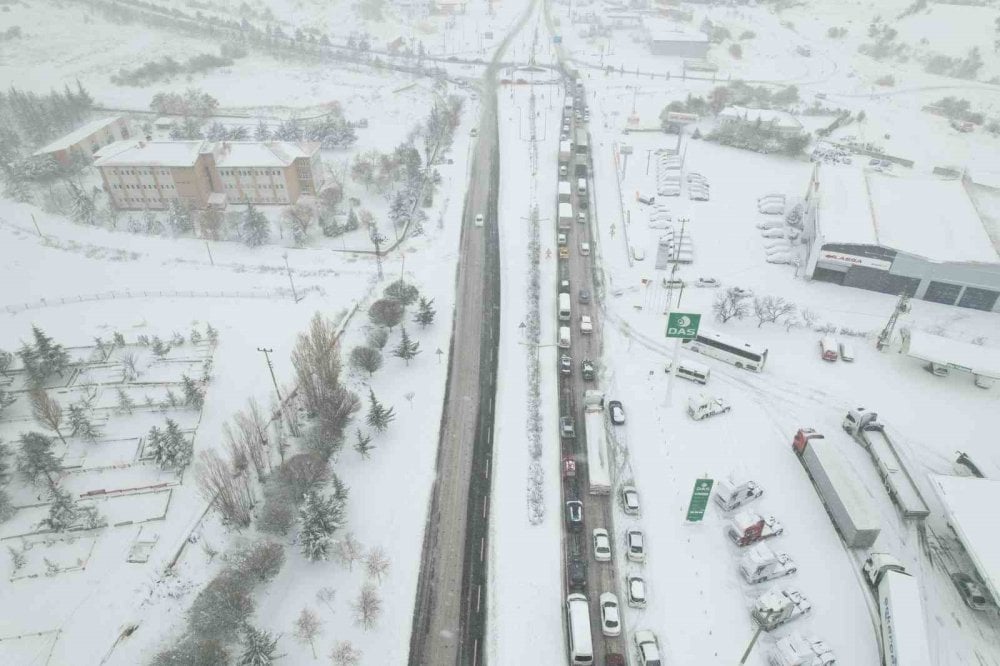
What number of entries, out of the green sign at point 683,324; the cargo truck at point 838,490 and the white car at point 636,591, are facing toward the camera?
1

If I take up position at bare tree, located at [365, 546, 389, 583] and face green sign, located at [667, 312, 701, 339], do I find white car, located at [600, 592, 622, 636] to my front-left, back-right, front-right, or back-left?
front-right

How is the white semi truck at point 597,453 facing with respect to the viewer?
away from the camera

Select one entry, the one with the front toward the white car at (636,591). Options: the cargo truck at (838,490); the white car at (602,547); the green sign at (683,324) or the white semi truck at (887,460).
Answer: the green sign

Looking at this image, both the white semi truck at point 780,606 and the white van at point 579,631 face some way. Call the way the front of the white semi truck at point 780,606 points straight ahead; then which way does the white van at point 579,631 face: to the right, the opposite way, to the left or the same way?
to the right

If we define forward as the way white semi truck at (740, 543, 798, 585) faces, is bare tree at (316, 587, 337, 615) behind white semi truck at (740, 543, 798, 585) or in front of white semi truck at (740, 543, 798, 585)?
in front

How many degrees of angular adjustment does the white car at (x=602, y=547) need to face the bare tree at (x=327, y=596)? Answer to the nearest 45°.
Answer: approximately 135° to its left

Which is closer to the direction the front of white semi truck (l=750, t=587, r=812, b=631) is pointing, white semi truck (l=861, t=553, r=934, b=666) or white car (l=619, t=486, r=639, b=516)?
the white car

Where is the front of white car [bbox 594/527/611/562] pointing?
away from the camera

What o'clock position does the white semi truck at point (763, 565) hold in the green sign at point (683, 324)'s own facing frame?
The white semi truck is roughly at 11 o'clock from the green sign.

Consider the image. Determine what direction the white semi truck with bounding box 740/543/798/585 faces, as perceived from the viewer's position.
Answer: facing the viewer and to the left of the viewer

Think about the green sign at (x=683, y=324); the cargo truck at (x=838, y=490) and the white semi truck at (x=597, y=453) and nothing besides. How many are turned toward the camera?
1

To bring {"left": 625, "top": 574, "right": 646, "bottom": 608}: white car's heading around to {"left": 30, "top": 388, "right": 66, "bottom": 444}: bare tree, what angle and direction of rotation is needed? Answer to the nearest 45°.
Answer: approximately 90° to its left

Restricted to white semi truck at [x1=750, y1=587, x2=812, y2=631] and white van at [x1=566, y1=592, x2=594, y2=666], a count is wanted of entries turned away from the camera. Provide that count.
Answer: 1

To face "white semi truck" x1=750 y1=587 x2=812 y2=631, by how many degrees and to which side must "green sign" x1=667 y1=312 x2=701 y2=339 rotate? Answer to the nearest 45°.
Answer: approximately 45° to its left

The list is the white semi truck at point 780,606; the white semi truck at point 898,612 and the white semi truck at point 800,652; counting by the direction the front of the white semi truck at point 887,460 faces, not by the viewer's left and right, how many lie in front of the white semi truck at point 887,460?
0

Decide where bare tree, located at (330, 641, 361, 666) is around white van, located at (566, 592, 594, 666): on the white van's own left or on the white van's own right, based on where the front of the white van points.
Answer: on the white van's own left

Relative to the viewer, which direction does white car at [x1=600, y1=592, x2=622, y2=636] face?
away from the camera

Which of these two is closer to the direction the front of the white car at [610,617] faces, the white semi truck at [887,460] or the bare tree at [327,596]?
the white semi truck

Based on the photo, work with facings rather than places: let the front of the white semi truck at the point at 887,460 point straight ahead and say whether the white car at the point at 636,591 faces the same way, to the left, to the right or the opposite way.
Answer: the same way
